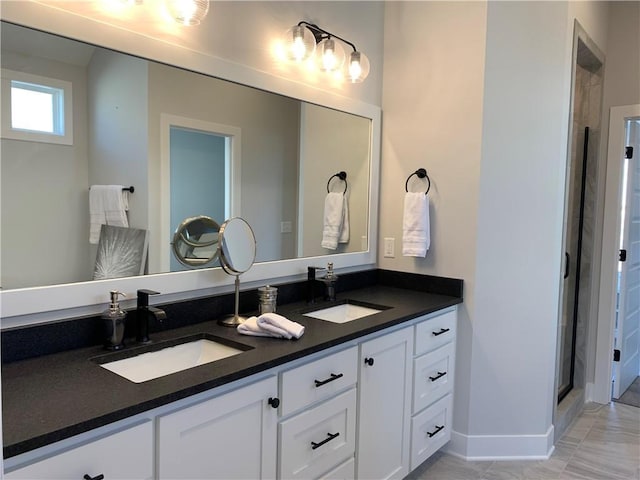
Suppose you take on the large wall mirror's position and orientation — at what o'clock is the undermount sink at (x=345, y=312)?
The undermount sink is roughly at 10 o'clock from the large wall mirror.

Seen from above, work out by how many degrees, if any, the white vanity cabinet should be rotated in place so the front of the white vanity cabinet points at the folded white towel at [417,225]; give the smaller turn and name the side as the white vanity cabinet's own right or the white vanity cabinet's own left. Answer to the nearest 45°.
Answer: approximately 90° to the white vanity cabinet's own left

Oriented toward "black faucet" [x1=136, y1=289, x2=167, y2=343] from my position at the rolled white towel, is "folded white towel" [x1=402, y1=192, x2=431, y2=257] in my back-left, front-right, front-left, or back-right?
back-right

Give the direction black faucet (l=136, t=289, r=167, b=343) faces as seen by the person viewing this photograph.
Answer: facing the viewer and to the right of the viewer

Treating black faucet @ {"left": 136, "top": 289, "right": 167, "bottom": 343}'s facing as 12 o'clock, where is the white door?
The white door is roughly at 10 o'clock from the black faucet.
